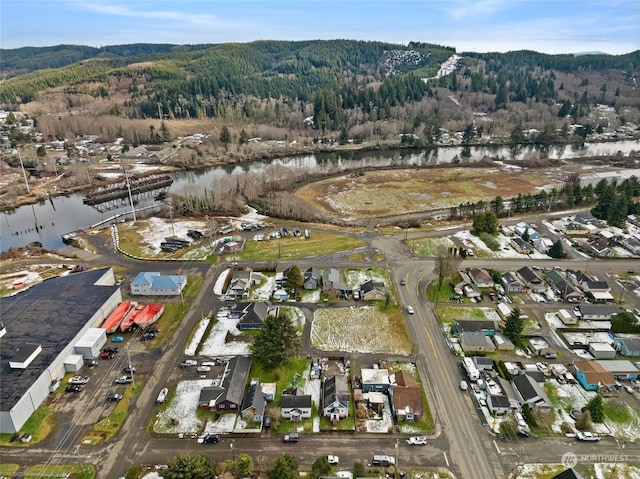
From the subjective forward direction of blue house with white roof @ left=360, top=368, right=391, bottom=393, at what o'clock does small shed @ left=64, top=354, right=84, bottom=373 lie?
The small shed is roughly at 3 o'clock from the blue house with white roof.

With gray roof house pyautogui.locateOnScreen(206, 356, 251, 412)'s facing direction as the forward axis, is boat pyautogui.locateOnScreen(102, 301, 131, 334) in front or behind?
behind

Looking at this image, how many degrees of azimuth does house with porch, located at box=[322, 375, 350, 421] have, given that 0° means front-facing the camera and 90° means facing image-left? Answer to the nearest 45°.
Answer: approximately 0°

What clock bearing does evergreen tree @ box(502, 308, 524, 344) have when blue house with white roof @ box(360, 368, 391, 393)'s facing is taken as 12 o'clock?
The evergreen tree is roughly at 8 o'clock from the blue house with white roof.

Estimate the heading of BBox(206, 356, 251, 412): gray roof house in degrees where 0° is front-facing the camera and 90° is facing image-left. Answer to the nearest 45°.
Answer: approximately 0°

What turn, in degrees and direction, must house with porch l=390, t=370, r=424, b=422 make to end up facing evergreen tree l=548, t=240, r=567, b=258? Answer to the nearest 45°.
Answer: approximately 135° to its left

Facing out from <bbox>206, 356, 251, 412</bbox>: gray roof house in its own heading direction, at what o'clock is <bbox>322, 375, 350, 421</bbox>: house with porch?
The house with porch is roughly at 10 o'clock from the gray roof house.

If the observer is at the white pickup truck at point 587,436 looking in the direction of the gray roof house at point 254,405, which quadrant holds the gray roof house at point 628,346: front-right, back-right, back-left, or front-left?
back-right

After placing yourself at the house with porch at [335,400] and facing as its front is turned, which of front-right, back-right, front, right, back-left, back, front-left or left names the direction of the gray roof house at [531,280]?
back-left

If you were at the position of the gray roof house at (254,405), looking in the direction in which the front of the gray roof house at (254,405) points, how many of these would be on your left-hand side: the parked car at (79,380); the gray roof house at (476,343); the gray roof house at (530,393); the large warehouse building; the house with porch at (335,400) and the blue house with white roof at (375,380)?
4
